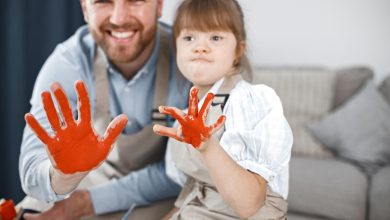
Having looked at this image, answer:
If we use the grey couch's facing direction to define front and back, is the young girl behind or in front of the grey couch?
in front

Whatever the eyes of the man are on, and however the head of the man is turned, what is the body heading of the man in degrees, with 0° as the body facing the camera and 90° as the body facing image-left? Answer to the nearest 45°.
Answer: approximately 0°

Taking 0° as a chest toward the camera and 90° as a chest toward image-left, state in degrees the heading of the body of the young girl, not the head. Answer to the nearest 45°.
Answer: approximately 45°

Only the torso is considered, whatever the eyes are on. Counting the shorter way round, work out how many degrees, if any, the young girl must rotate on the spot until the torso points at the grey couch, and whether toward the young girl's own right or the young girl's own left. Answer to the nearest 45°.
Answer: approximately 180°
